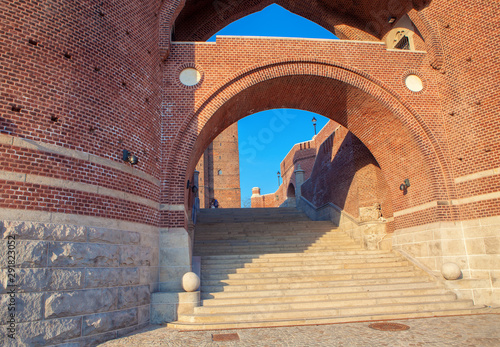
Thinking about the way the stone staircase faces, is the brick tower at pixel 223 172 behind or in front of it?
behind

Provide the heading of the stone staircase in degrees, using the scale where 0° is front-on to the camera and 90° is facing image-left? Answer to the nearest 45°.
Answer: approximately 0°

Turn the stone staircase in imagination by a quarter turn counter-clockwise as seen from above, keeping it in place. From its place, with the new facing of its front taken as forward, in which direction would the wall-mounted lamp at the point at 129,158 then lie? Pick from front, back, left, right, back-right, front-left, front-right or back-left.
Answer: back-right
